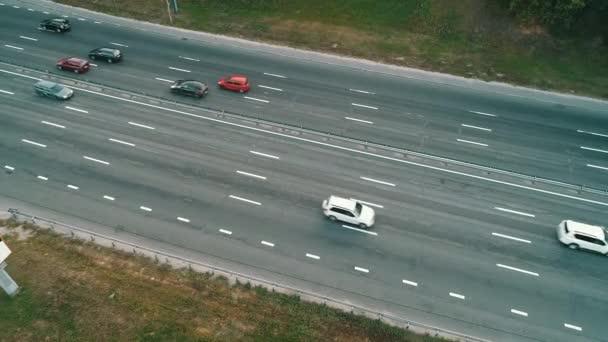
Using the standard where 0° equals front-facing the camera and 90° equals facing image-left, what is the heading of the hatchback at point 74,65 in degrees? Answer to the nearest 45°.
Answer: approximately 135°

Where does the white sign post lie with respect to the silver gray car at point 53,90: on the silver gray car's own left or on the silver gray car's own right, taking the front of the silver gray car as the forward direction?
on the silver gray car's own right

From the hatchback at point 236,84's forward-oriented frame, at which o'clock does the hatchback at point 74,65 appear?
the hatchback at point 74,65 is roughly at 11 o'clock from the hatchback at point 236,84.

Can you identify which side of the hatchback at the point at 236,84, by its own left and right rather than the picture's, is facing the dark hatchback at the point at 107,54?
front

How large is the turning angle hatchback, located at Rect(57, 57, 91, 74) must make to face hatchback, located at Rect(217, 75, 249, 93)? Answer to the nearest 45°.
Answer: approximately 180°

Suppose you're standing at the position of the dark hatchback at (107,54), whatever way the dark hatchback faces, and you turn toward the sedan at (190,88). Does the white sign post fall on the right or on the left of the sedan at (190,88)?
right

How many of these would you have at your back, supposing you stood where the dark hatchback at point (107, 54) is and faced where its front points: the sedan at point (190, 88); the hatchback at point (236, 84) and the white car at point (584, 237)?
3

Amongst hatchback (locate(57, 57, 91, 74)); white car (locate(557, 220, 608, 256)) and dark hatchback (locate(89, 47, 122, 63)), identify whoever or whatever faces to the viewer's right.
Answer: the white car

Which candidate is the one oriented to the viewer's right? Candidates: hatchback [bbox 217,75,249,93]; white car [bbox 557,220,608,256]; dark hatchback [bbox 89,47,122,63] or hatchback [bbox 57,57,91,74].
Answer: the white car

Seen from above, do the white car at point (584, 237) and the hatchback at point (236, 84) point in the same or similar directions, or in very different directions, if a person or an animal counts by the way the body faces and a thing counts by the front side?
very different directions

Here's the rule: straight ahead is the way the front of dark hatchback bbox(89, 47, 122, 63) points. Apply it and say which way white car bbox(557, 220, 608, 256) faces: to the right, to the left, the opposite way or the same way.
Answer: the opposite way

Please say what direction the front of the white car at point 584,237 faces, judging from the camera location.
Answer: facing to the right of the viewer
